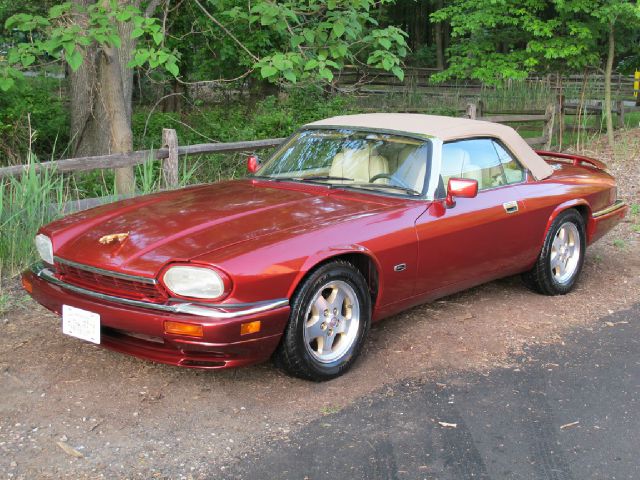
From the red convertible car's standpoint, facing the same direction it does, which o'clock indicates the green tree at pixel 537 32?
The green tree is roughly at 5 o'clock from the red convertible car.

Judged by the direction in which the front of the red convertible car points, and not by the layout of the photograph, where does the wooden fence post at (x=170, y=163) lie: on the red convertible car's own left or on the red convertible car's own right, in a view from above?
on the red convertible car's own right

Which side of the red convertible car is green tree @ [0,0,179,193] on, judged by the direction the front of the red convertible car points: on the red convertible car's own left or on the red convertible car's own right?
on the red convertible car's own right

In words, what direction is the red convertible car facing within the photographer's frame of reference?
facing the viewer and to the left of the viewer
